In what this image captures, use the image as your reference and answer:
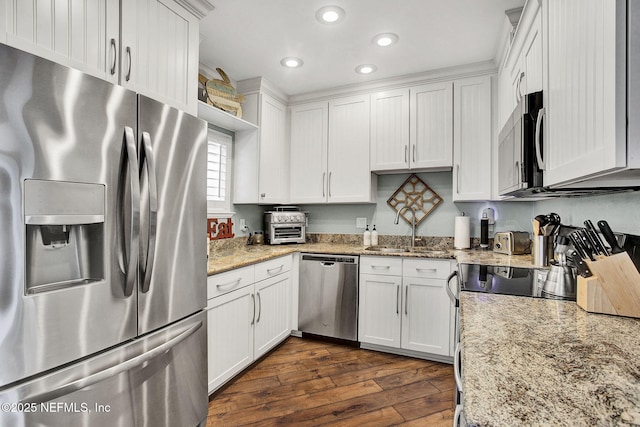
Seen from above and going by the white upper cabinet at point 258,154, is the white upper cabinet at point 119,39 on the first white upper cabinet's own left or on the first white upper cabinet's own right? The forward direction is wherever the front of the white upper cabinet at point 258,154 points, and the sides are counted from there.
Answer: on the first white upper cabinet's own right

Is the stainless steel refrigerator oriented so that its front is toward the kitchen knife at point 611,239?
yes

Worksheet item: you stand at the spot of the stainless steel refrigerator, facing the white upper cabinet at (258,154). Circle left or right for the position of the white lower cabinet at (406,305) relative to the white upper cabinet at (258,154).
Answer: right

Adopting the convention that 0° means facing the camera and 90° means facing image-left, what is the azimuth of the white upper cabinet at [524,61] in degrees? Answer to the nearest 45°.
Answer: approximately 90°

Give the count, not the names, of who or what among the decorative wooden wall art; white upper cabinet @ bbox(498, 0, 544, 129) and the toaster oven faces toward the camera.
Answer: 2

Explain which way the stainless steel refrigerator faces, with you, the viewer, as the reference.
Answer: facing the viewer and to the right of the viewer

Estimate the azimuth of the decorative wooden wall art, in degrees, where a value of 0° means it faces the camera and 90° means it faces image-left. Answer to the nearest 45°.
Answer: approximately 0°

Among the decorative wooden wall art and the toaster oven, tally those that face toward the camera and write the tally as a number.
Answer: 2

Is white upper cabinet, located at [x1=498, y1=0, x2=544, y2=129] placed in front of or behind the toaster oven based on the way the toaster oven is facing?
in front
